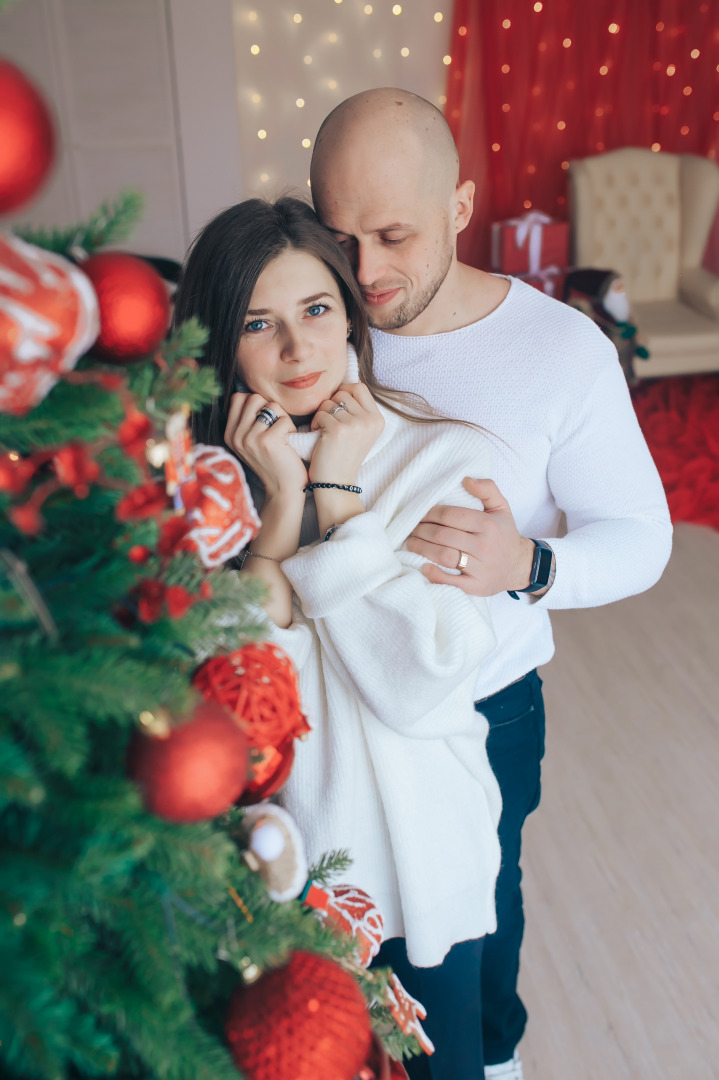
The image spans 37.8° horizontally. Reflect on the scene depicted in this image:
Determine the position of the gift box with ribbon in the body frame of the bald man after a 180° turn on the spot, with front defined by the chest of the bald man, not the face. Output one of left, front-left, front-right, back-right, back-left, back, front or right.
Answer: front-left

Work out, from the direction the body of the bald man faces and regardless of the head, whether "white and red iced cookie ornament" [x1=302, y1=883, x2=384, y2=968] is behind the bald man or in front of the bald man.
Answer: in front

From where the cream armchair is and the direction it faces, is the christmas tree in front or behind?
in front

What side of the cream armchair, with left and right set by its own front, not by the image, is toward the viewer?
front

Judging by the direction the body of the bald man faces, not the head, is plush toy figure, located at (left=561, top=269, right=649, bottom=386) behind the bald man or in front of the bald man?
behind

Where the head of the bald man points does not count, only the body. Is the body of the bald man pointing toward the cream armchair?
no

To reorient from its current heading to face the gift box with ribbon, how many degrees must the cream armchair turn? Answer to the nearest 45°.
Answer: approximately 45° to its right

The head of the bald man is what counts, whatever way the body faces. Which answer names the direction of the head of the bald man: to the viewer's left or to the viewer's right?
to the viewer's left

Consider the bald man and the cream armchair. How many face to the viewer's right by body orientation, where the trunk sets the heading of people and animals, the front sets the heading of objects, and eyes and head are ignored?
0

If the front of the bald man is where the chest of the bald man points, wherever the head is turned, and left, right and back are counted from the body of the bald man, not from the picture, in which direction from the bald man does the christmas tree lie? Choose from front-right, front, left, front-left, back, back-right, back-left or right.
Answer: front-left

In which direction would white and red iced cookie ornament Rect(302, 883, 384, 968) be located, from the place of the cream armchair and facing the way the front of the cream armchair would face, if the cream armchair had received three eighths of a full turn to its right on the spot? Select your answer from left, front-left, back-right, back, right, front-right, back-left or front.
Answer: back-left

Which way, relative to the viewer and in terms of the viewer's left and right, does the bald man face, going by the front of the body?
facing the viewer and to the left of the viewer
